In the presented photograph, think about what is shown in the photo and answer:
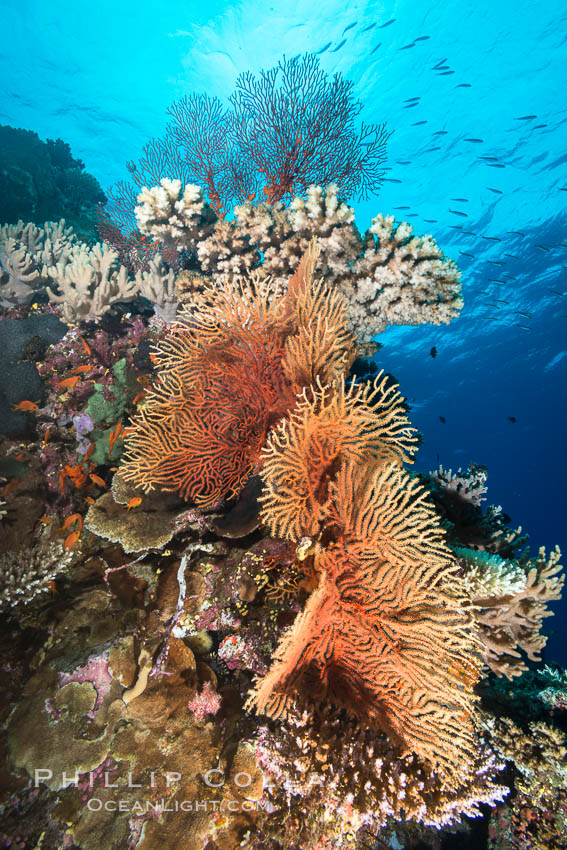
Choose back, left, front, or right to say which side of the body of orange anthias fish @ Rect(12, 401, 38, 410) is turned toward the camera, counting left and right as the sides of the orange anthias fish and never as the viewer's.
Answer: right
